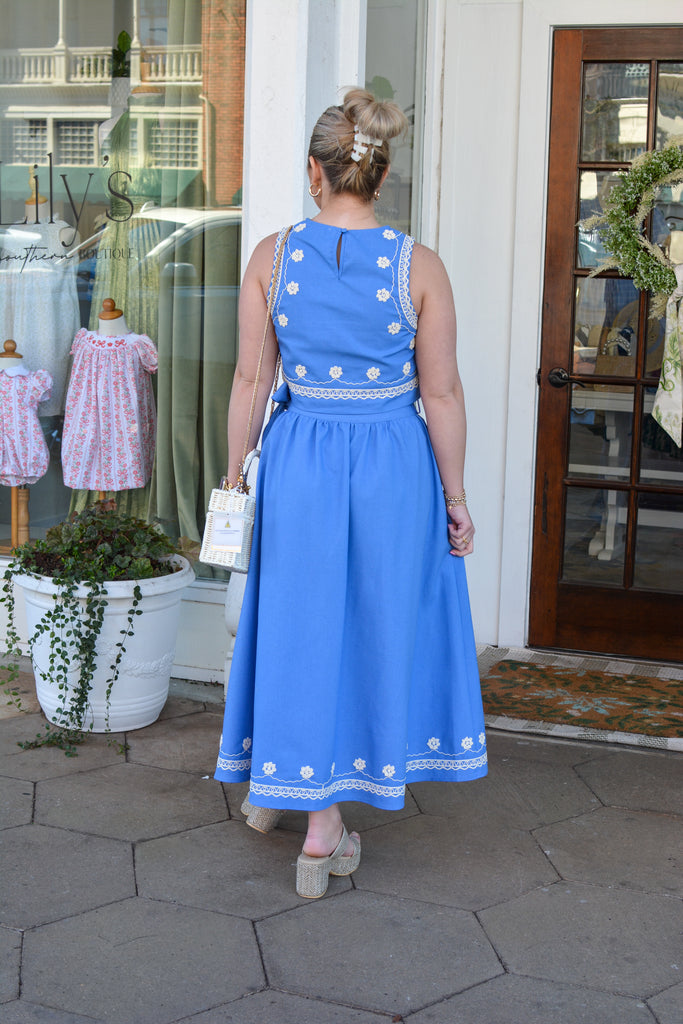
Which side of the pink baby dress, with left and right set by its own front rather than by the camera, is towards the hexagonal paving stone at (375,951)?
front

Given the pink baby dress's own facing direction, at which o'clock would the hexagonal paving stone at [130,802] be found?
The hexagonal paving stone is roughly at 12 o'clock from the pink baby dress.

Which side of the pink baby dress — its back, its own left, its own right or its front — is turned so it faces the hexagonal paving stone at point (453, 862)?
front

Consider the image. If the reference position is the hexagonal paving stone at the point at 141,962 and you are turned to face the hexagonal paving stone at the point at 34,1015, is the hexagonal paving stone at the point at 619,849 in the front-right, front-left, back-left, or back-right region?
back-left

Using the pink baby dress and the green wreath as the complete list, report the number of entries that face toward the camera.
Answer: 2

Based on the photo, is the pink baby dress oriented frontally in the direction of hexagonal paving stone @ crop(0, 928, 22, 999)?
yes

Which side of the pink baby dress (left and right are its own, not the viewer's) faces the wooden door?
left

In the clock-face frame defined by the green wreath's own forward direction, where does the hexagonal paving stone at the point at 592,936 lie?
The hexagonal paving stone is roughly at 12 o'clock from the green wreath.

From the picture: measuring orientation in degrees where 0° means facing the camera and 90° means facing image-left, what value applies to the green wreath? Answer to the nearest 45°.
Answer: approximately 0°

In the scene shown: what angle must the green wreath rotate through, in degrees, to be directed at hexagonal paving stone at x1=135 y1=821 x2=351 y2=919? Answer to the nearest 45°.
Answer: approximately 45° to its right
